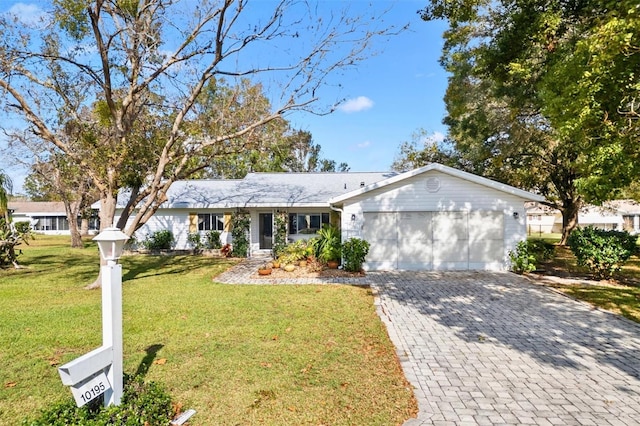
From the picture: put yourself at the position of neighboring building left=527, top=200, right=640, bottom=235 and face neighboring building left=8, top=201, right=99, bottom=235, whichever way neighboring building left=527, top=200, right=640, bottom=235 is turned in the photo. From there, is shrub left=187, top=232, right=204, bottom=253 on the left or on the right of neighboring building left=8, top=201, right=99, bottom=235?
left

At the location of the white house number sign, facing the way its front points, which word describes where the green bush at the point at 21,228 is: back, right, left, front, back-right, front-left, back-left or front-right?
back-right

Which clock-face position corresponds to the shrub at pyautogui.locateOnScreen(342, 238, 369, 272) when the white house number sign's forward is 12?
The shrub is roughly at 6 o'clock from the white house number sign.

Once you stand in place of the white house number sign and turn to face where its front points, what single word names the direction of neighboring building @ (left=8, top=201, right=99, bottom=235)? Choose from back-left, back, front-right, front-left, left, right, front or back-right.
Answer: back-right

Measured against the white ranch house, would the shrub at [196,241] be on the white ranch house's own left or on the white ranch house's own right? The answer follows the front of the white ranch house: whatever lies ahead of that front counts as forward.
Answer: on the white ranch house's own right

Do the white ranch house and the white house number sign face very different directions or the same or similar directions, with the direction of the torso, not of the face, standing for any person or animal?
same or similar directions

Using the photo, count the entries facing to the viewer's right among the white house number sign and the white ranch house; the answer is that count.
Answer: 0

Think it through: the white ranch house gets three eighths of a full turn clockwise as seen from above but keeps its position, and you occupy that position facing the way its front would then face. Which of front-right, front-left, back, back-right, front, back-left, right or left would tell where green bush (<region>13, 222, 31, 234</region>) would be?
front-left

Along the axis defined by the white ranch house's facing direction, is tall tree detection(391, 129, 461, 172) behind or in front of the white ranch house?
behind

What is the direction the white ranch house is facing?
toward the camera

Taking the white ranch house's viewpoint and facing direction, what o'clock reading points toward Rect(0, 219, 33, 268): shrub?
The shrub is roughly at 3 o'clock from the white ranch house.
